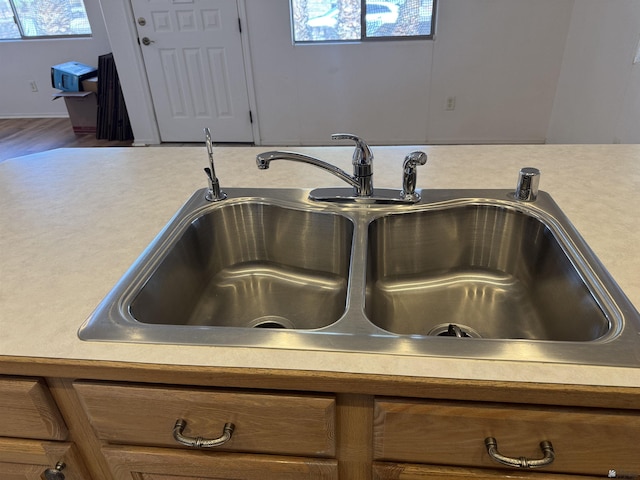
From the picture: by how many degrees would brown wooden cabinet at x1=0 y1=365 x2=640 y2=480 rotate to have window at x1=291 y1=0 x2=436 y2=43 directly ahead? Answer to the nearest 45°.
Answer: approximately 180°

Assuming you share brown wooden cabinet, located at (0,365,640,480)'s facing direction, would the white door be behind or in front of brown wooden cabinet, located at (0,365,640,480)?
behind

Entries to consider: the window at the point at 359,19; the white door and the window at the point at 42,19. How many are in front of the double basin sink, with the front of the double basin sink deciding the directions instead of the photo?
0

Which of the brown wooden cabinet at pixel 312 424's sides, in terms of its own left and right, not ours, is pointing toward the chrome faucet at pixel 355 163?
back

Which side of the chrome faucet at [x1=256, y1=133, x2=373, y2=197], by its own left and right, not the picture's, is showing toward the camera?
left

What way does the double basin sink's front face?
toward the camera

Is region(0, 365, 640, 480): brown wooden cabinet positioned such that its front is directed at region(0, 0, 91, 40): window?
no

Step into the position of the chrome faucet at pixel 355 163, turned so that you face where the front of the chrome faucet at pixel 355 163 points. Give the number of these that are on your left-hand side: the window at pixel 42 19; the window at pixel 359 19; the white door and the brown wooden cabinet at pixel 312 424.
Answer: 1

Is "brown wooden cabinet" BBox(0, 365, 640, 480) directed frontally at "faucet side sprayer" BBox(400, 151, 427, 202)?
no

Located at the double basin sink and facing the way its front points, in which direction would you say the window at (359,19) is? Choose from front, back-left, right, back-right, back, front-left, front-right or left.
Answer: back
